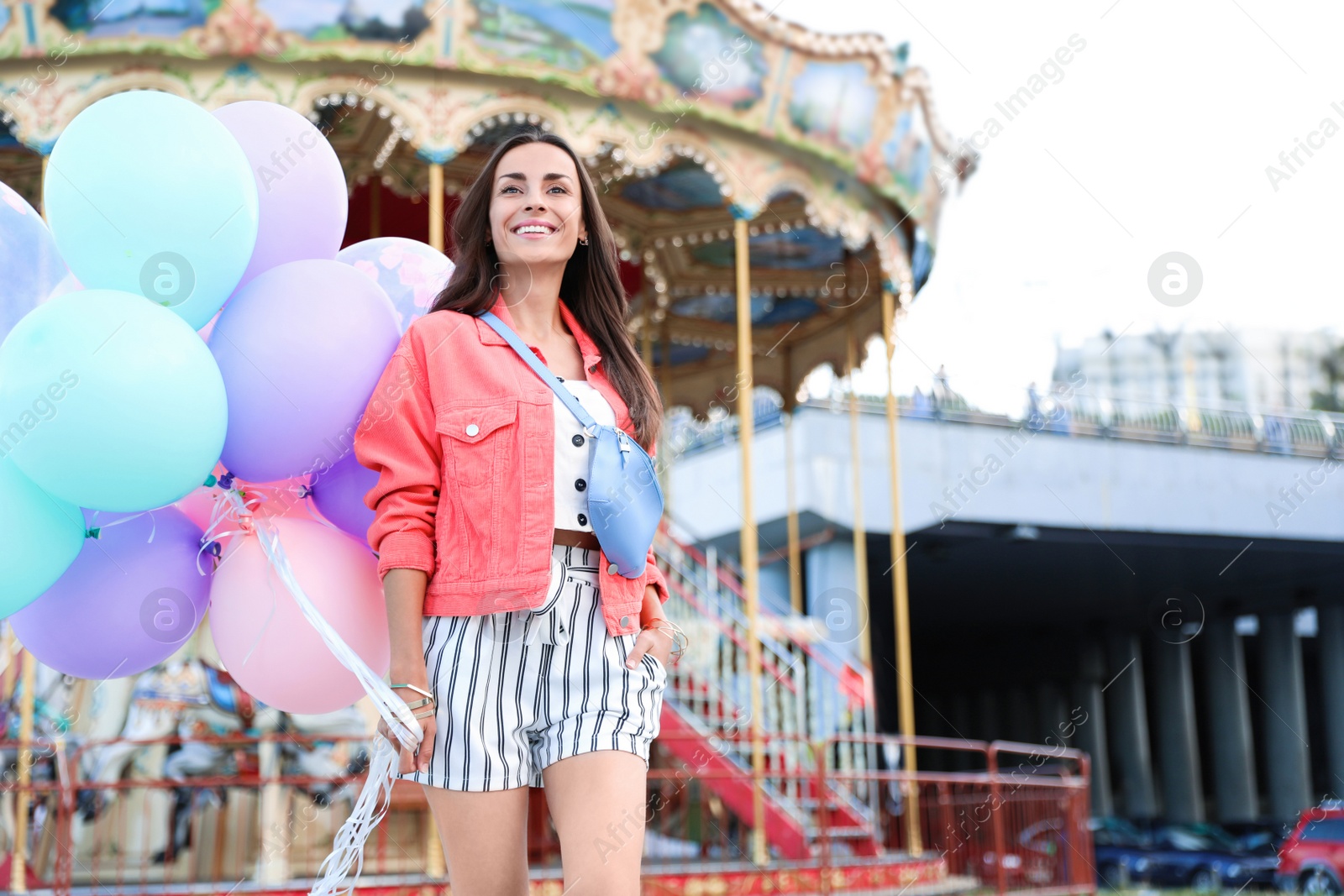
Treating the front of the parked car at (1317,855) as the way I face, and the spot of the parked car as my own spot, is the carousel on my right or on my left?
on my right

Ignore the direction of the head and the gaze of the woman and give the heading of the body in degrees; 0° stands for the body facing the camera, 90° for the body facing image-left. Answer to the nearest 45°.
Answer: approximately 315°

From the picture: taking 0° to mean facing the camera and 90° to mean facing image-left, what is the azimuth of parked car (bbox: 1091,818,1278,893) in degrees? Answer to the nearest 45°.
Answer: approximately 315°

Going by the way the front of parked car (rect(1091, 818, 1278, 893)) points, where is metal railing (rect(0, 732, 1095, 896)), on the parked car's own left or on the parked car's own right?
on the parked car's own right
